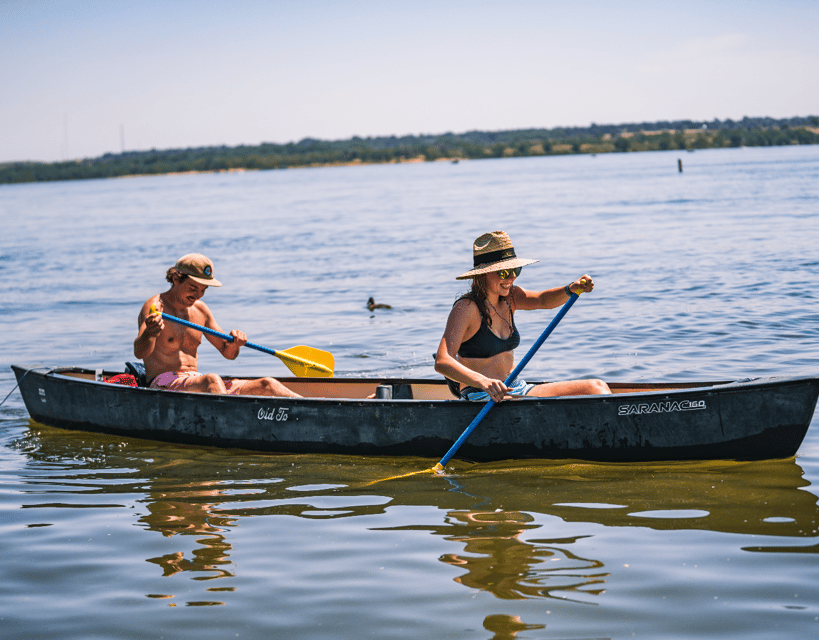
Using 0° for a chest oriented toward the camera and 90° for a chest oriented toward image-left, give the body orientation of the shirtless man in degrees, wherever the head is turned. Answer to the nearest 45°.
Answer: approximately 315°

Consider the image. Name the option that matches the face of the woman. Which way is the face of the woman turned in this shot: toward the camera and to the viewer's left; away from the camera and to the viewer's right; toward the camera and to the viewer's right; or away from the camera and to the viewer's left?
toward the camera and to the viewer's right

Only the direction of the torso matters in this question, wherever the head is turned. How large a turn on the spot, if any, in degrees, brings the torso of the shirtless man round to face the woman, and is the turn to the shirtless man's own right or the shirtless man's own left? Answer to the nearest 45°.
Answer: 0° — they already face them

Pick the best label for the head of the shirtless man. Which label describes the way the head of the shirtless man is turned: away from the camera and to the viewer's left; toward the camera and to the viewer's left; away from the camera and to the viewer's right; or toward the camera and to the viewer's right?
toward the camera and to the viewer's right
